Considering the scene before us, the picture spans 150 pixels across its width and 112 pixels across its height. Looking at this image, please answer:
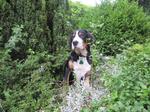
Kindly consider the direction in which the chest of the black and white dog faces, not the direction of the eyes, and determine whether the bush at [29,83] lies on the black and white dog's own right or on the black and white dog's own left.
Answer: on the black and white dog's own right

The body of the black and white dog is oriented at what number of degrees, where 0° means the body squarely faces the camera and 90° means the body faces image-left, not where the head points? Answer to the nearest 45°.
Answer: approximately 0°

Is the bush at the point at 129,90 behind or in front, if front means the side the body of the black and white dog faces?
in front
